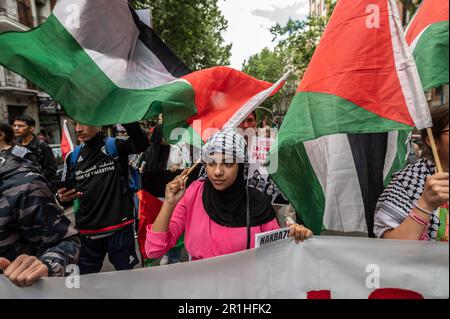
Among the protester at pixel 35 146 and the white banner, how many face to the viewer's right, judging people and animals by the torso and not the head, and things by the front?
0

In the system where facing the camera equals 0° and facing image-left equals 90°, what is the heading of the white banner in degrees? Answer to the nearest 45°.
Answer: approximately 0°

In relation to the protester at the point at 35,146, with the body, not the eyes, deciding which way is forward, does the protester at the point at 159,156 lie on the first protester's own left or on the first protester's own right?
on the first protester's own left

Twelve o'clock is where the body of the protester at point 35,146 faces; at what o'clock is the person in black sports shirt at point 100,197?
The person in black sports shirt is roughly at 10 o'clock from the protester.

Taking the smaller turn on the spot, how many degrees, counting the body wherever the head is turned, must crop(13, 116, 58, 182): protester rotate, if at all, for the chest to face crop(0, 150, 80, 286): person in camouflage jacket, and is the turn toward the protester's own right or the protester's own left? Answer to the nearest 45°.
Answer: approximately 45° to the protester's own left
